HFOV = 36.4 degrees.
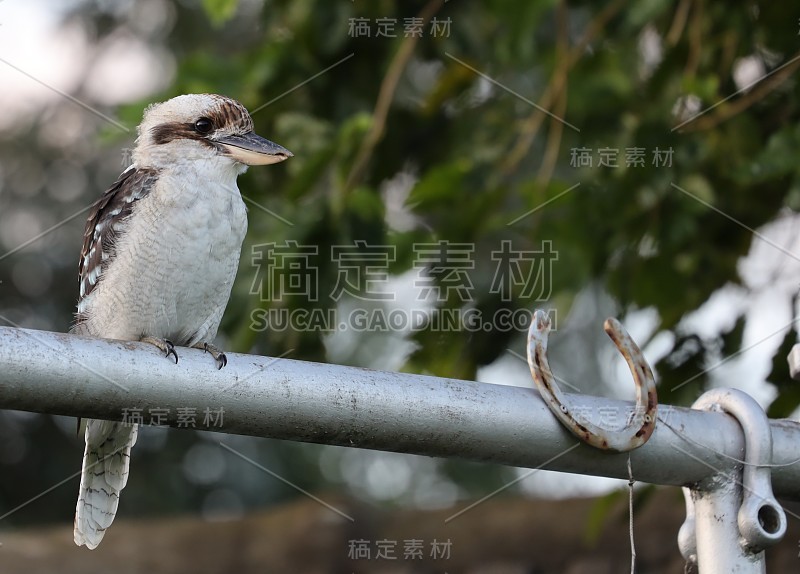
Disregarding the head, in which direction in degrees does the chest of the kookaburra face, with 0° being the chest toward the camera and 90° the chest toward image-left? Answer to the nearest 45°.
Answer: approximately 315°

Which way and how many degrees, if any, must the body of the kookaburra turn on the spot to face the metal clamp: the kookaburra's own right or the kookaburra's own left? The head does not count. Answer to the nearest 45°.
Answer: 0° — it already faces it

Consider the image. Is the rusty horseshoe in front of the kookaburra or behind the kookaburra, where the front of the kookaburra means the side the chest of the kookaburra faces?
in front
